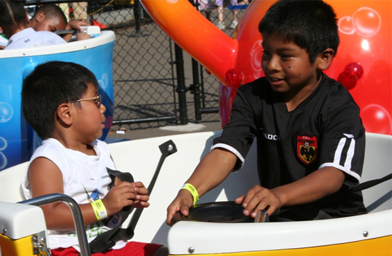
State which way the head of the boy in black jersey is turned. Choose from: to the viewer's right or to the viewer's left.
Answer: to the viewer's left

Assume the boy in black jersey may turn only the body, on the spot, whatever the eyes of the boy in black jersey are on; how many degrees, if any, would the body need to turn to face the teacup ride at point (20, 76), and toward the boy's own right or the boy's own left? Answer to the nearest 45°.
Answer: approximately 90° to the boy's own right

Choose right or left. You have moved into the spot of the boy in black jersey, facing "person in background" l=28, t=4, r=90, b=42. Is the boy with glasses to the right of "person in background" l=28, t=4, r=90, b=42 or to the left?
left

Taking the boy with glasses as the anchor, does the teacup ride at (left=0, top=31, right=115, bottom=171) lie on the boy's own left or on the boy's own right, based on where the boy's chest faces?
on the boy's own left

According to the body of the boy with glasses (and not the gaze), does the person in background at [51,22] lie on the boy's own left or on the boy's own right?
on the boy's own left

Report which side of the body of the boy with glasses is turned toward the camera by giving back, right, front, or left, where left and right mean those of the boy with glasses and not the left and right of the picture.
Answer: right

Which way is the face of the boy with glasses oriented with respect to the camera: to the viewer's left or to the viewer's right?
to the viewer's right
